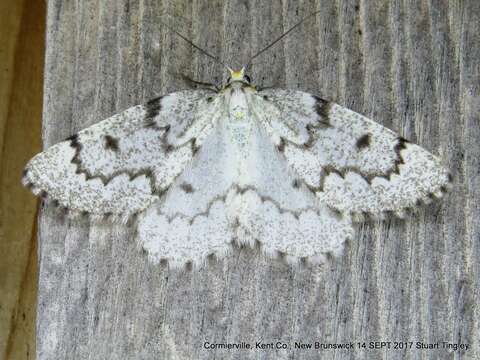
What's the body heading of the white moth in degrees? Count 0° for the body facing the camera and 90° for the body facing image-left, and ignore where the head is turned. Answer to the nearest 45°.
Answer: approximately 180°
